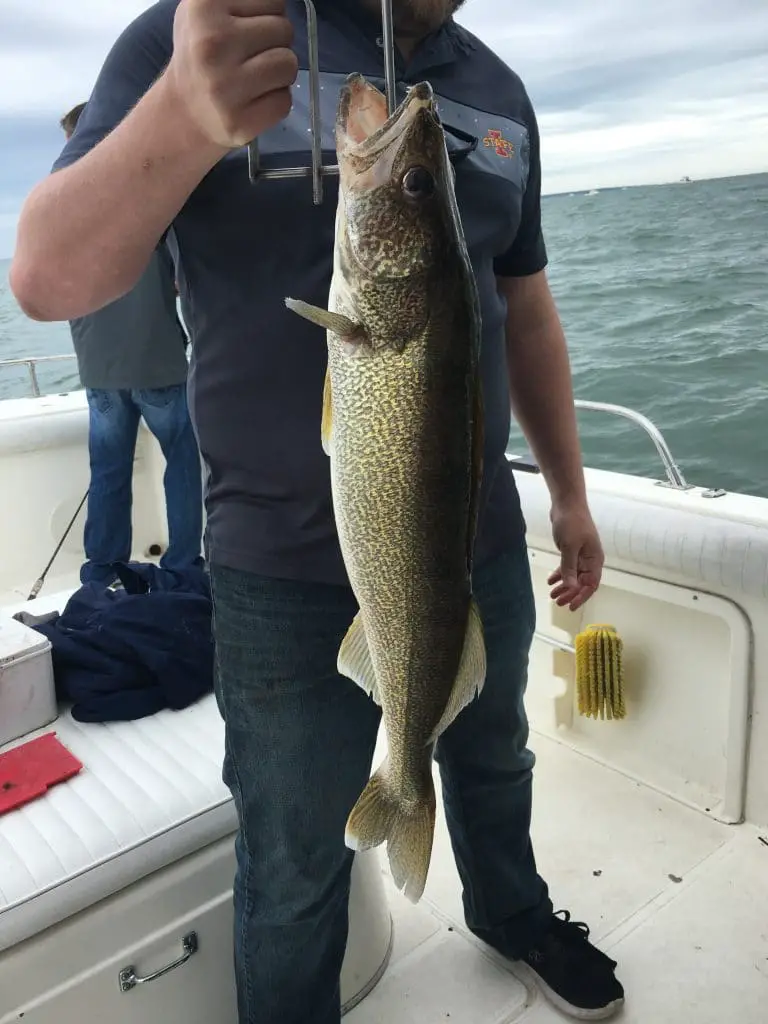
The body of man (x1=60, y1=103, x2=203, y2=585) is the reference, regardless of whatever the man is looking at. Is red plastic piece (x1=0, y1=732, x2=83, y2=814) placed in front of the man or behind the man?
behind

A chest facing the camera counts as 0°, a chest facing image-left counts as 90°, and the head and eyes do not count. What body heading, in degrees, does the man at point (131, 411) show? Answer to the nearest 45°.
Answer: approximately 180°

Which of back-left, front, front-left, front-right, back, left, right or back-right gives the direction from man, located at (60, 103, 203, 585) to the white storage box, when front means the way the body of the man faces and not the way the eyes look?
back

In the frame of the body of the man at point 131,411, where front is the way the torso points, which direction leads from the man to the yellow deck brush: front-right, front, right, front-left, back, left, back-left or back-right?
back-right

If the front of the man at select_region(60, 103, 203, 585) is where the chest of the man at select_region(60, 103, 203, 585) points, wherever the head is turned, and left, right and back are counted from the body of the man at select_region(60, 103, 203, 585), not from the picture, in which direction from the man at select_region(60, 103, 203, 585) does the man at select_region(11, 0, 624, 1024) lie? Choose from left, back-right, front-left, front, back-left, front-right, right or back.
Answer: back

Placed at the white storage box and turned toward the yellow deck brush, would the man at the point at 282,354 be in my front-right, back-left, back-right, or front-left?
front-right

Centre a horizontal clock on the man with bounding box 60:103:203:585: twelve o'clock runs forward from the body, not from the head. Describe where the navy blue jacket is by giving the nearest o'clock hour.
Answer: The navy blue jacket is roughly at 6 o'clock from the man.
